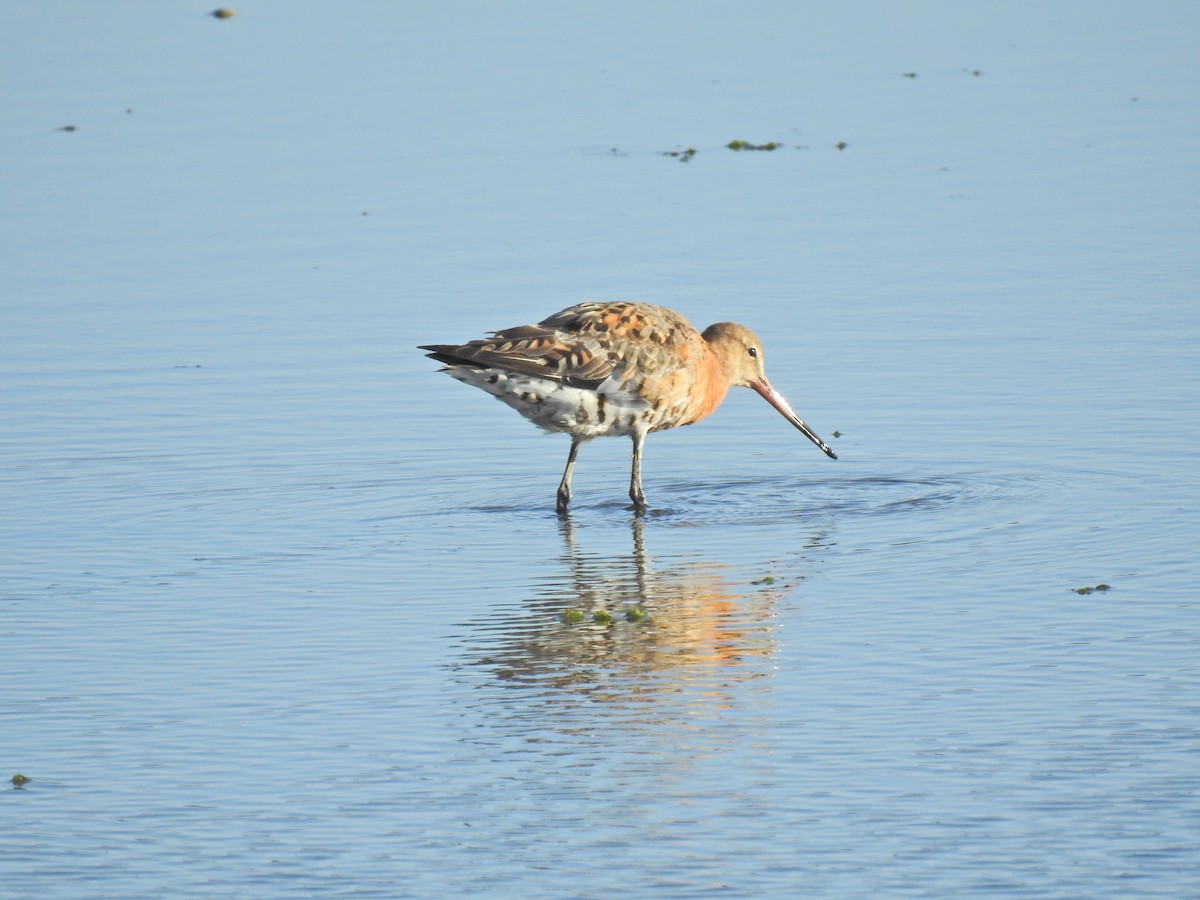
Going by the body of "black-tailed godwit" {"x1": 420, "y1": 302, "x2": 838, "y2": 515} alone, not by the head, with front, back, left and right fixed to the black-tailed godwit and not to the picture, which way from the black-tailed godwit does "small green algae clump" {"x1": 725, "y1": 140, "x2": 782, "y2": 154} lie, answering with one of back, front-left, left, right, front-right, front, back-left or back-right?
left

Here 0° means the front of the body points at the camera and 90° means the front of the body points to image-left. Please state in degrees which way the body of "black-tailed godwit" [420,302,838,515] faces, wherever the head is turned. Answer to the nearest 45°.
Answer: approximately 270°
